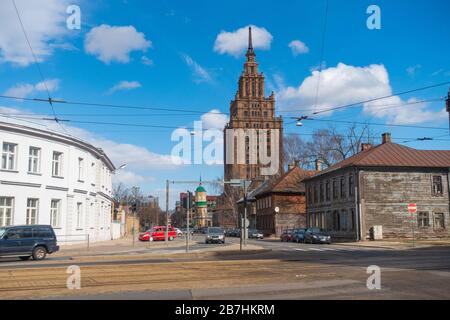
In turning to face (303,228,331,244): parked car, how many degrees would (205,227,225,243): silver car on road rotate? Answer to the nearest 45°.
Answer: approximately 90° to its left

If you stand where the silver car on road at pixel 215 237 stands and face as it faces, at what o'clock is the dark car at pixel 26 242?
The dark car is roughly at 1 o'clock from the silver car on road.

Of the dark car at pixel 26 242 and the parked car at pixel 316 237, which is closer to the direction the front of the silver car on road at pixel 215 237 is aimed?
the dark car

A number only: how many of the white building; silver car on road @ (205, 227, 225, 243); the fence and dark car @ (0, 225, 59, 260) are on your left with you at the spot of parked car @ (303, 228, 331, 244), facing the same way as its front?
0

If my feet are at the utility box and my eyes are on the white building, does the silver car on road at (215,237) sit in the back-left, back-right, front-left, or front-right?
front-right

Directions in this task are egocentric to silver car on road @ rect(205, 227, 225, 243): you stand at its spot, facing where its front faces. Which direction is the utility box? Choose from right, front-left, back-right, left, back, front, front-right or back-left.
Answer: left

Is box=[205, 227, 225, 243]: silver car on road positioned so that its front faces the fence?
no

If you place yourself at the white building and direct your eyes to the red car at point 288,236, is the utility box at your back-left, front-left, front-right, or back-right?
front-right

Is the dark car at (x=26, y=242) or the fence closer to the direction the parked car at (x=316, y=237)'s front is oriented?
the dark car

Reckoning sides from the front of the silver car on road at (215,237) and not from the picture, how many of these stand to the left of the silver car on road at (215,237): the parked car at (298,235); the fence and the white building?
1

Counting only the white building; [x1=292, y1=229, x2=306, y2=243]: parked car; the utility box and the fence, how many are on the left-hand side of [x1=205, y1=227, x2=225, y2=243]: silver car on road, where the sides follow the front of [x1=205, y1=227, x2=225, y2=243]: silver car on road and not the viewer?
2

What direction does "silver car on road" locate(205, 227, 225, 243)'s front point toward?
toward the camera
